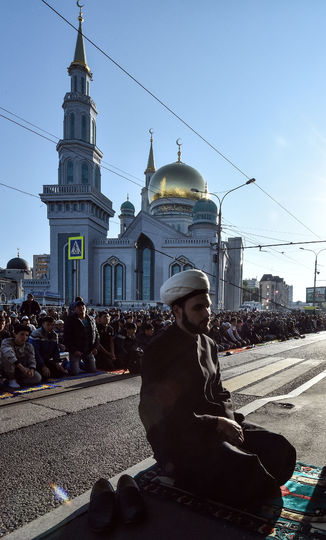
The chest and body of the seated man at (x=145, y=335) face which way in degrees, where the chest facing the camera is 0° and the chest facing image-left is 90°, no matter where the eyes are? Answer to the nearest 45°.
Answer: approximately 315°

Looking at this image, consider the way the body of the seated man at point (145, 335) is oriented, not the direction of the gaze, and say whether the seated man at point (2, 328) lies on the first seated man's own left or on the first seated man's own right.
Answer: on the first seated man's own right

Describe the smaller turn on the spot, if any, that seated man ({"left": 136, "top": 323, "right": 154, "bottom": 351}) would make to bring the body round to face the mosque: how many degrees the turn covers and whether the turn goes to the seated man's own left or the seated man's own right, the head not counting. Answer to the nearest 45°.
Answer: approximately 135° to the seated man's own left

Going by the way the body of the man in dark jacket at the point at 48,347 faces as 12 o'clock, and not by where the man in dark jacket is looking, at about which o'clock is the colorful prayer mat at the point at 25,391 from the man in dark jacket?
The colorful prayer mat is roughly at 2 o'clock from the man in dark jacket.

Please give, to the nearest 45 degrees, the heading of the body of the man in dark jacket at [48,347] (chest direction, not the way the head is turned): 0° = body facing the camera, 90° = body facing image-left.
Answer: approximately 315°
